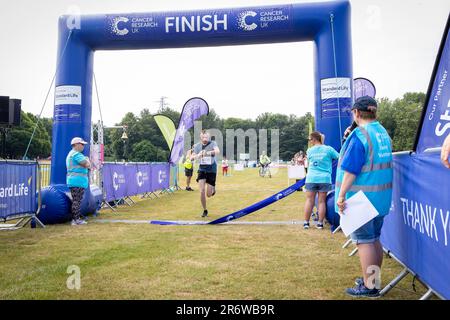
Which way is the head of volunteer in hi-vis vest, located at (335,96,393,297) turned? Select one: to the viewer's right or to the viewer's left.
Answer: to the viewer's left

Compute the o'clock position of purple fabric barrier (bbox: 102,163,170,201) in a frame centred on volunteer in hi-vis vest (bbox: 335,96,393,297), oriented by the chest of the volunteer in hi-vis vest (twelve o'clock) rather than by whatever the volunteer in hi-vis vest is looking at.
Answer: The purple fabric barrier is roughly at 12 o'clock from the volunteer in hi-vis vest.

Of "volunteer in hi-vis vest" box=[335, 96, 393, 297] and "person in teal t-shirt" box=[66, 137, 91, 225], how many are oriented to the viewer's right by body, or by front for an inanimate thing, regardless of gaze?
1

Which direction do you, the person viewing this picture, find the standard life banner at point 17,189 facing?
facing the viewer and to the right of the viewer

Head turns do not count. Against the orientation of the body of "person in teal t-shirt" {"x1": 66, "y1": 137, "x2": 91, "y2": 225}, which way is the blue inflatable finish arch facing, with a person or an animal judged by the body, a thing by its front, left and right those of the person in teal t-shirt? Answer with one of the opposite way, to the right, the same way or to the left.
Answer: to the right

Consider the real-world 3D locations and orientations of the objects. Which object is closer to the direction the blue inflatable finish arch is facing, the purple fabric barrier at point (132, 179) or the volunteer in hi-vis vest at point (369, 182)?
the volunteer in hi-vis vest

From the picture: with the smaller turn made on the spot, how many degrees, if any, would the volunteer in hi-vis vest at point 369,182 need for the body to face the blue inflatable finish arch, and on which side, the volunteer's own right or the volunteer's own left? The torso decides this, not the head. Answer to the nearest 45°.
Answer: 0° — they already face it

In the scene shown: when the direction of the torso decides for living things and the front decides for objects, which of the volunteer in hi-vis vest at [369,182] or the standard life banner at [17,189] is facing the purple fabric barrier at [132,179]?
the volunteer in hi-vis vest

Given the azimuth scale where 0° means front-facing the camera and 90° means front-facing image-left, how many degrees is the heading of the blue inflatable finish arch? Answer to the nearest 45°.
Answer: approximately 0°

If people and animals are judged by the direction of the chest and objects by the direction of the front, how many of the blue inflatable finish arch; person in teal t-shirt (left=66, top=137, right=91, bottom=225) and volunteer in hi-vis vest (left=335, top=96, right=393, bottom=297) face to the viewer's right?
1

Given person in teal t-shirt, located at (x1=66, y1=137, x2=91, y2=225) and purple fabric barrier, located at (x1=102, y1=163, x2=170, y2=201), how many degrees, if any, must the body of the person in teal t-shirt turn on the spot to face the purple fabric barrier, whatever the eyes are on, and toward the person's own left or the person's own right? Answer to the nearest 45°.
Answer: approximately 90° to the person's own left

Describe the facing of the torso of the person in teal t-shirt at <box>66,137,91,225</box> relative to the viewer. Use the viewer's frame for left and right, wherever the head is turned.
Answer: facing to the right of the viewer

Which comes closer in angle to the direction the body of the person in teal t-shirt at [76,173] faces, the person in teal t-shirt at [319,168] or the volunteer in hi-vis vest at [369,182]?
the person in teal t-shirt
